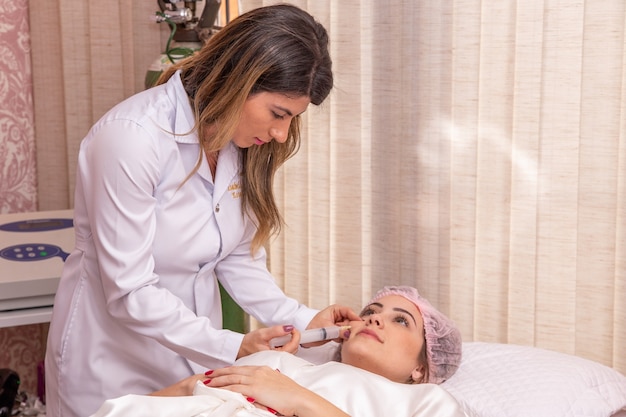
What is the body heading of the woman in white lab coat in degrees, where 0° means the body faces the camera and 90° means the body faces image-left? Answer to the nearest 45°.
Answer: approximately 315°

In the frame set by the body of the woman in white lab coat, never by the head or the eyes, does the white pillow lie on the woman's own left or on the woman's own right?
on the woman's own left
